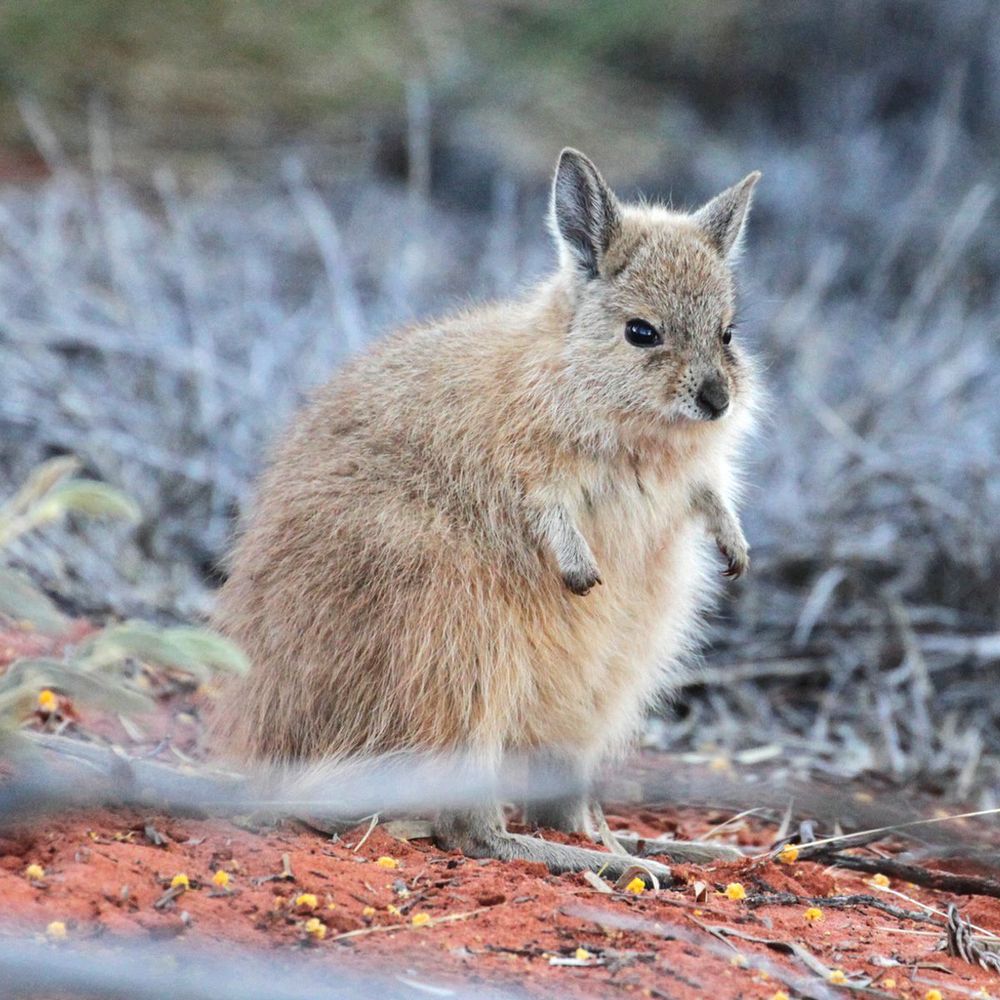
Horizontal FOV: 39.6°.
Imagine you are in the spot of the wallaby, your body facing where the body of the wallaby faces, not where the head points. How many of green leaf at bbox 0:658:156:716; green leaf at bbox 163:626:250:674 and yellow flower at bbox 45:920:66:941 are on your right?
3

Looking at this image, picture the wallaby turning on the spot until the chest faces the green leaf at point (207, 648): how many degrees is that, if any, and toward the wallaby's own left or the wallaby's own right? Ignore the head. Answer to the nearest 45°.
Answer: approximately 90° to the wallaby's own right

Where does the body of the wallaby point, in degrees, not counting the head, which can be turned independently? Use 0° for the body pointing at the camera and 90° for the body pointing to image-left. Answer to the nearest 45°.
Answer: approximately 315°

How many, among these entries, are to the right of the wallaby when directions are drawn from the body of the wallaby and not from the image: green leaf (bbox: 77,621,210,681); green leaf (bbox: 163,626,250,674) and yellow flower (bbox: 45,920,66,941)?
3

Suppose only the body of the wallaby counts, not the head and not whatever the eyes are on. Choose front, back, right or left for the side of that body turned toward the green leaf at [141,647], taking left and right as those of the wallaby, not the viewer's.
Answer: right

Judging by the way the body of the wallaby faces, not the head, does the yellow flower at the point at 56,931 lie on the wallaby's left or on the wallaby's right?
on the wallaby's right
